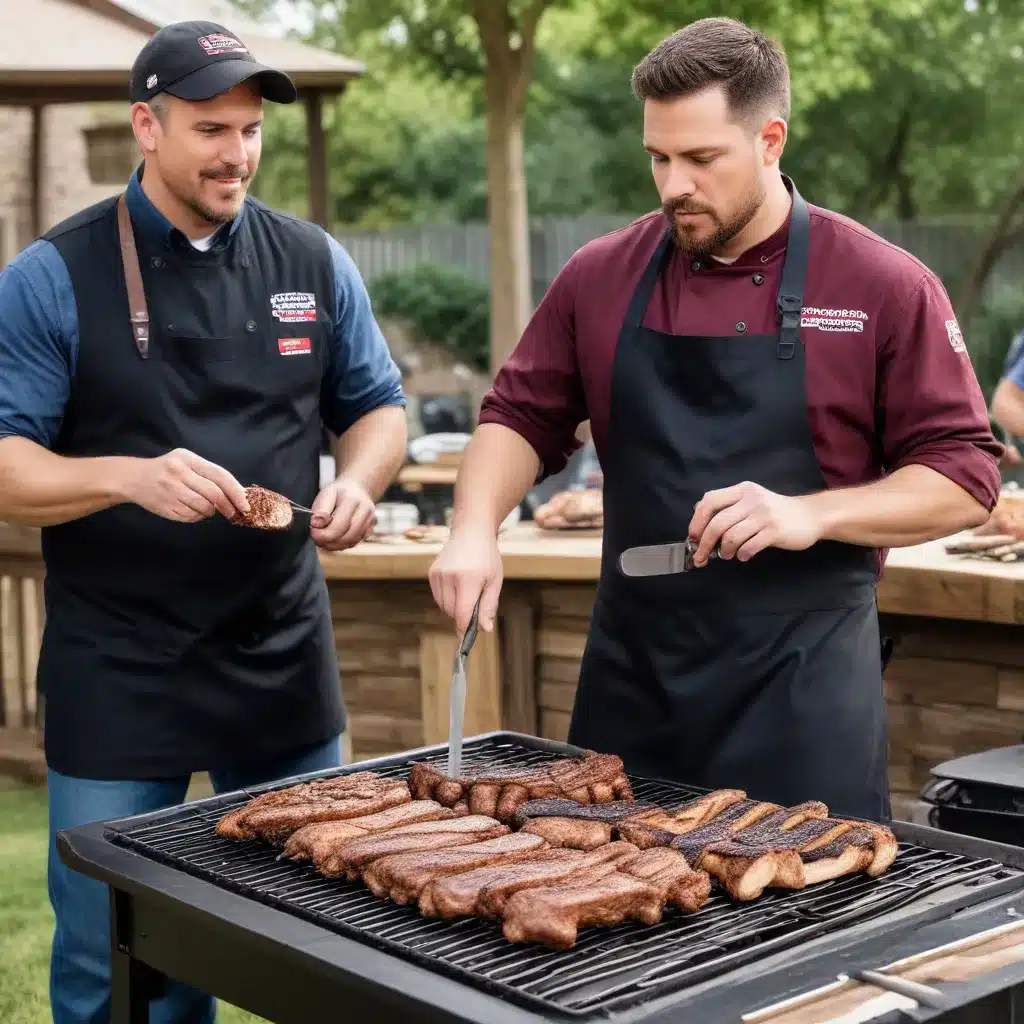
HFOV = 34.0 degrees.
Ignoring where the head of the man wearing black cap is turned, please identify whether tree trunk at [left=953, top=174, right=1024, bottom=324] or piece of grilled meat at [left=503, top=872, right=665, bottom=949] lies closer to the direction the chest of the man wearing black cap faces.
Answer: the piece of grilled meat

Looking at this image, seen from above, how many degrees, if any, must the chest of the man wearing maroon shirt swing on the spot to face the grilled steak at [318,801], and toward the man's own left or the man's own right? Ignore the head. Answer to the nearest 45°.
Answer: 0° — they already face it

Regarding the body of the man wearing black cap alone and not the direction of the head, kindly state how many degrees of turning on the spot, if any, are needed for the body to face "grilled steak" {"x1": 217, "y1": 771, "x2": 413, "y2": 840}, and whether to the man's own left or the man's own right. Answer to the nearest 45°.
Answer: approximately 45° to the man's own right

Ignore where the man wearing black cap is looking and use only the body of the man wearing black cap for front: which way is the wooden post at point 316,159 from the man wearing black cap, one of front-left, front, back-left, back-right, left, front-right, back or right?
back-left

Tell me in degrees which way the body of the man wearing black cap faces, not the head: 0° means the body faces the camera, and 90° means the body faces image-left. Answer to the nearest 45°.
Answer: approximately 315°

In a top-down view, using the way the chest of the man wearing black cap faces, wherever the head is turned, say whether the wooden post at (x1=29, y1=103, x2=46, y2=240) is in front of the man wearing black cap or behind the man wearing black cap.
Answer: behind

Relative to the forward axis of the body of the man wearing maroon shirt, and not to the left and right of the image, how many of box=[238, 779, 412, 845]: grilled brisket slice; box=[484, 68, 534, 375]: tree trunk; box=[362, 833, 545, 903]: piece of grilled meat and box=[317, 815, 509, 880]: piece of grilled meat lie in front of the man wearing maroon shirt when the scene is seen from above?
3
